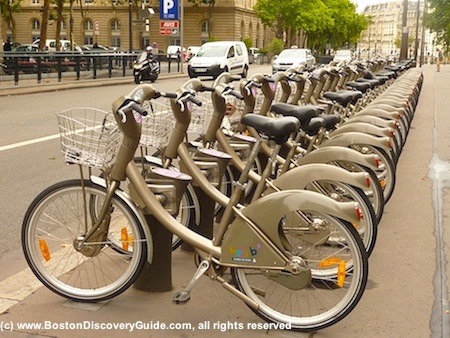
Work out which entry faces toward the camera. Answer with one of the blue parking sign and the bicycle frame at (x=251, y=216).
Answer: the blue parking sign

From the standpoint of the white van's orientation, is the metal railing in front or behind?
in front

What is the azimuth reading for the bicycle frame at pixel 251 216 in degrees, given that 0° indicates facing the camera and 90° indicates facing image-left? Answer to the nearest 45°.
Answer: approximately 90°

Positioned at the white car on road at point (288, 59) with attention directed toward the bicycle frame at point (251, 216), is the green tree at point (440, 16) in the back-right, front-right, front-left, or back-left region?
back-left

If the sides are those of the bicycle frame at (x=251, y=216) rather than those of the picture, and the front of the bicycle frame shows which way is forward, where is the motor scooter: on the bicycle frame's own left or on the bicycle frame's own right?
on the bicycle frame's own right

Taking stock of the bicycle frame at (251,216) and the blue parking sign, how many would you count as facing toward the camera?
1

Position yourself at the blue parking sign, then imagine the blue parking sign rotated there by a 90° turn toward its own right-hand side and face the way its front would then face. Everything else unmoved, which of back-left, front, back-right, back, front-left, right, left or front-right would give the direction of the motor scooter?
left

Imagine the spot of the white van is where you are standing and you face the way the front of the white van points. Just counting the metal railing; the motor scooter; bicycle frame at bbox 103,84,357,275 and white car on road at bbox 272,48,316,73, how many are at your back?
1

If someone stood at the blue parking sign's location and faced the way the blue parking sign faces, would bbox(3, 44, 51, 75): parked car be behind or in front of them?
in front

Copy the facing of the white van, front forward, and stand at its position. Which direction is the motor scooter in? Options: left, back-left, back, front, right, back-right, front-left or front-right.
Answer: front

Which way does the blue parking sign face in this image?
toward the camera

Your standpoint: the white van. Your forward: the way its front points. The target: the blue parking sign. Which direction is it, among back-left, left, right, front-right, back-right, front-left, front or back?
right

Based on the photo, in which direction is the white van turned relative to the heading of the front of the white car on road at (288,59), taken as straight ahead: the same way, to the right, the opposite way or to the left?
the same way

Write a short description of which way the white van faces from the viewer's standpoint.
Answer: facing the viewer and to the left of the viewer

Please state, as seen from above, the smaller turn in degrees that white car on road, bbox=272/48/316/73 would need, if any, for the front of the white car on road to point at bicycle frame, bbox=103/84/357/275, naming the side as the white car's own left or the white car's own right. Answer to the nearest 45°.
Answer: approximately 45° to the white car's own left

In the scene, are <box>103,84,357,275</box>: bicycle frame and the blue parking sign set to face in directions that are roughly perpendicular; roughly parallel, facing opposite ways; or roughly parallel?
roughly perpendicular

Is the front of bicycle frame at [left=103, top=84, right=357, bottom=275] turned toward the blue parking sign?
no
